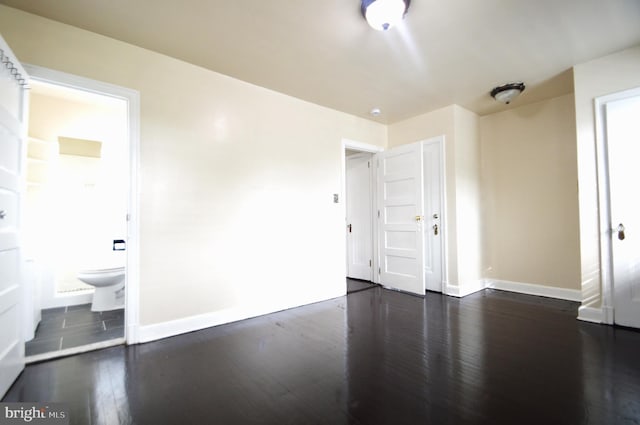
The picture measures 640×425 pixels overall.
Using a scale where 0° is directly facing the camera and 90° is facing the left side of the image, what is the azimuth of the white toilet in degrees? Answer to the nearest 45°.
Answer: approximately 90°

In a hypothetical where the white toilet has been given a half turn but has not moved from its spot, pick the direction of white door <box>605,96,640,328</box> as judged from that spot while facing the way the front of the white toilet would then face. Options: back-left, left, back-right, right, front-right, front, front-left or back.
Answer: front-right

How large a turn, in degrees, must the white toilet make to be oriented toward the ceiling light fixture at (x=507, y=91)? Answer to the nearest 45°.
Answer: approximately 135° to its left

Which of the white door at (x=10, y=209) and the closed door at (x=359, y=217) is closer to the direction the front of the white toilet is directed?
the white door

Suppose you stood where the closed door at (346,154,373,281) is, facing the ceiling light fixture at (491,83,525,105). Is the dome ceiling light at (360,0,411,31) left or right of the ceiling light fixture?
right

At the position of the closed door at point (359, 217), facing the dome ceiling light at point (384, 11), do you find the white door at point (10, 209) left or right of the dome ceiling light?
right
